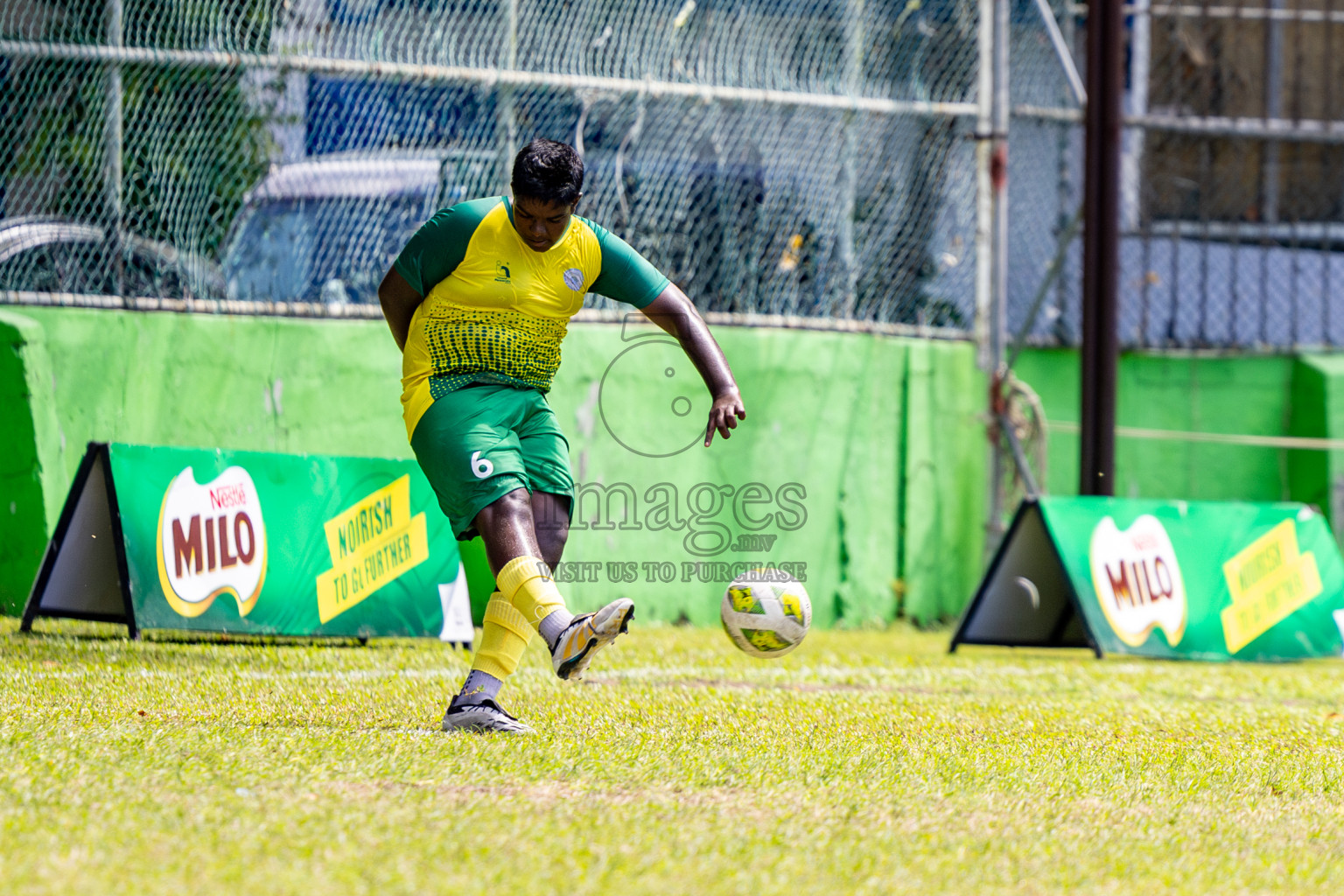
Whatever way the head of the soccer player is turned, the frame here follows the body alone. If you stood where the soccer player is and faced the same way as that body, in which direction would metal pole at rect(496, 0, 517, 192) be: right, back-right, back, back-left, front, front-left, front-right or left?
back-left

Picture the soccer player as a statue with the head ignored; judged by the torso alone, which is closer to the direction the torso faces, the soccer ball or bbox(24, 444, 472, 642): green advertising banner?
the soccer ball

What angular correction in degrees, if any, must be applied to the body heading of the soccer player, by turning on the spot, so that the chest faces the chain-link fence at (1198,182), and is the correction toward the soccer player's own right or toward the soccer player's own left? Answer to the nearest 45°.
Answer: approximately 90° to the soccer player's own left

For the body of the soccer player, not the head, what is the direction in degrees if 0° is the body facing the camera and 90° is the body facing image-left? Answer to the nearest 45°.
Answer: approximately 315°

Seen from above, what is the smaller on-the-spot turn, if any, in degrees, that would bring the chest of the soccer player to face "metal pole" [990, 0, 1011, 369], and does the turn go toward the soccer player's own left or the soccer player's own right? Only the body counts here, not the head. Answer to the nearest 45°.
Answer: approximately 90° to the soccer player's own left

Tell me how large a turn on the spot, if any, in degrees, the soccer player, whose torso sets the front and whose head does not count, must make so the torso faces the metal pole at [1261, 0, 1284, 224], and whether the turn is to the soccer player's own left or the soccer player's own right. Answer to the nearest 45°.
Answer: approximately 90° to the soccer player's own left

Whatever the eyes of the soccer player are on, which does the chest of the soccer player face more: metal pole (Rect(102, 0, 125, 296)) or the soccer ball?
the soccer ball

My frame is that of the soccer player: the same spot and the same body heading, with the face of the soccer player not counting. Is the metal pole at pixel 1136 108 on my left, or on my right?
on my left
